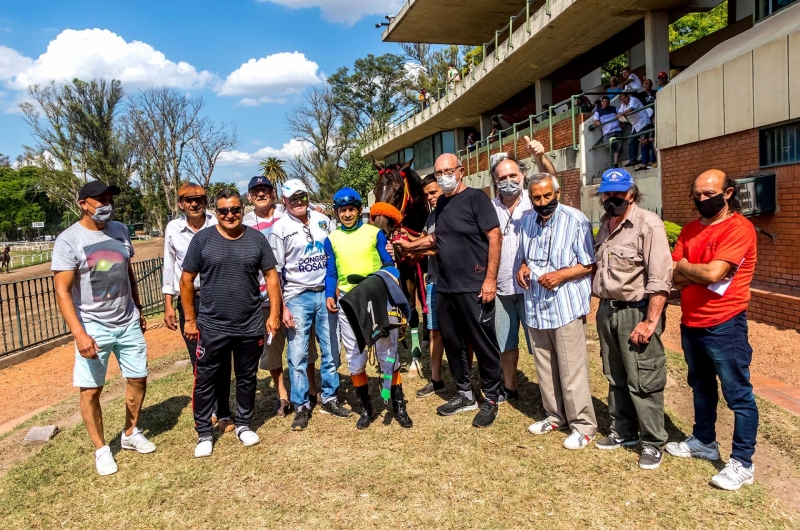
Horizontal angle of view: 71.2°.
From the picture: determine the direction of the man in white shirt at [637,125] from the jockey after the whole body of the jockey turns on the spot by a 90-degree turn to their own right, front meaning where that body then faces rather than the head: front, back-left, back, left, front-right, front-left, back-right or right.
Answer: back-right

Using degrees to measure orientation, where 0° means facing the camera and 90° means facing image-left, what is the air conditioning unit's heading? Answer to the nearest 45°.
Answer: approximately 45°

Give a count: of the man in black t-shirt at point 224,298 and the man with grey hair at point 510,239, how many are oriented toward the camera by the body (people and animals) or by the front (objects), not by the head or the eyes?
2

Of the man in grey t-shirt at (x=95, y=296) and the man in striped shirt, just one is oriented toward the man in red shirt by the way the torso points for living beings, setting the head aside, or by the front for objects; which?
the man in grey t-shirt

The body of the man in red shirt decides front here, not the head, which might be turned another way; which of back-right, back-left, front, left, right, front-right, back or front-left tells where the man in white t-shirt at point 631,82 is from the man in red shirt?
back-right
